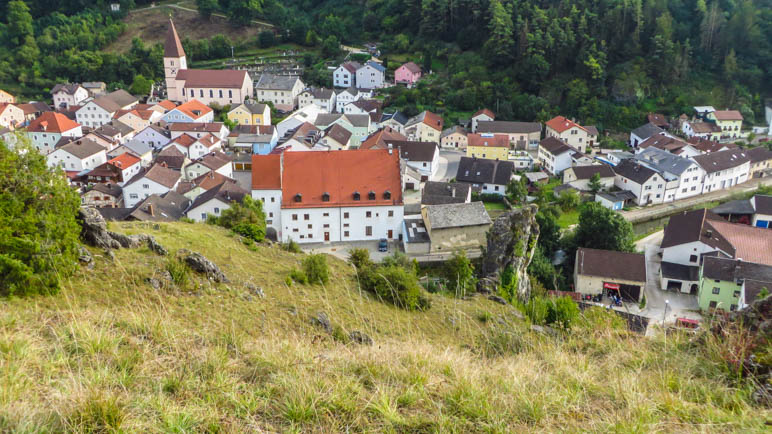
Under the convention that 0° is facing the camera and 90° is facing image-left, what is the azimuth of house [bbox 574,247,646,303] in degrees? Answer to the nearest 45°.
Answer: approximately 0°

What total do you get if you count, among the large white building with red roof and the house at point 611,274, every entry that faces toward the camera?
2

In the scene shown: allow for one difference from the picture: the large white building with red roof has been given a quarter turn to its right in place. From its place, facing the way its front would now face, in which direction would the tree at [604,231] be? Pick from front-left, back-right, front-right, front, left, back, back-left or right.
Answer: back

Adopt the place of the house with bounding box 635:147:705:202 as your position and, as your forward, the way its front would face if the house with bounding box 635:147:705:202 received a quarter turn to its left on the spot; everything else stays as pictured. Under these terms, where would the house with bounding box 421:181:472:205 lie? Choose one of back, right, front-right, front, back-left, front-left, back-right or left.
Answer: back

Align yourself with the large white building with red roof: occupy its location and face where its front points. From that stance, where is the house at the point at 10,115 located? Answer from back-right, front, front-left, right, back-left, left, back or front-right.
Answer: back-right

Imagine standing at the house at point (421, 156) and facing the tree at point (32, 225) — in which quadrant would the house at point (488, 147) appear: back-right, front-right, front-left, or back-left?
back-left

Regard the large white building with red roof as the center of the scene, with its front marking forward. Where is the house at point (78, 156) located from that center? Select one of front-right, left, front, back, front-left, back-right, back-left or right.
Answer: back-right

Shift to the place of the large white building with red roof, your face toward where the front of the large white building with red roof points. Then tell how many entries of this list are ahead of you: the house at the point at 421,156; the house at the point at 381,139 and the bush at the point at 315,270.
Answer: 1

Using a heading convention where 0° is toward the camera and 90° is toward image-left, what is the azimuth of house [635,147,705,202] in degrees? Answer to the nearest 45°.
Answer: approximately 315°
